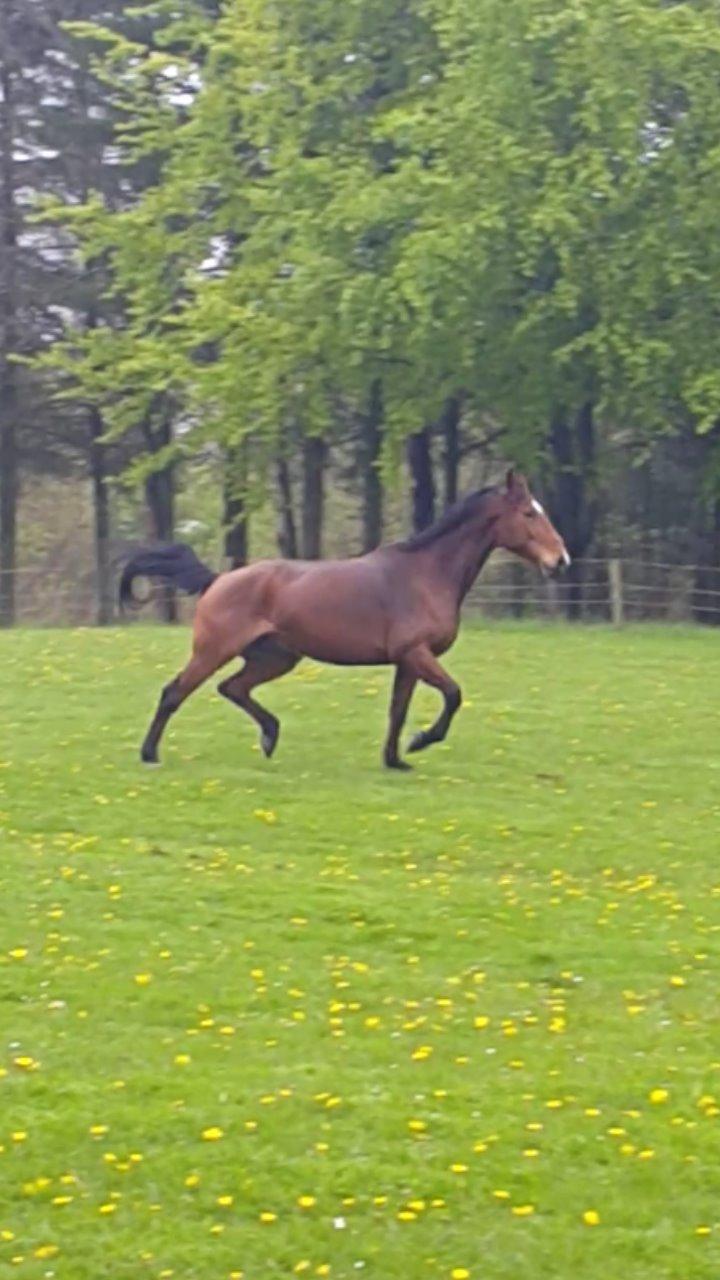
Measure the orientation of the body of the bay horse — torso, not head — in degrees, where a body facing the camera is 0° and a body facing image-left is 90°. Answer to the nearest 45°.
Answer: approximately 270°

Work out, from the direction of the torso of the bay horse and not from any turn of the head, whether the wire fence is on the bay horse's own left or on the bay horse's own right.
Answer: on the bay horse's own left

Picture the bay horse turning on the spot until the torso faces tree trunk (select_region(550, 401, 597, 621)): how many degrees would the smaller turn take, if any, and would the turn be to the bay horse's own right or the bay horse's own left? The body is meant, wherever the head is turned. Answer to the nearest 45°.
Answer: approximately 90° to the bay horse's own left
